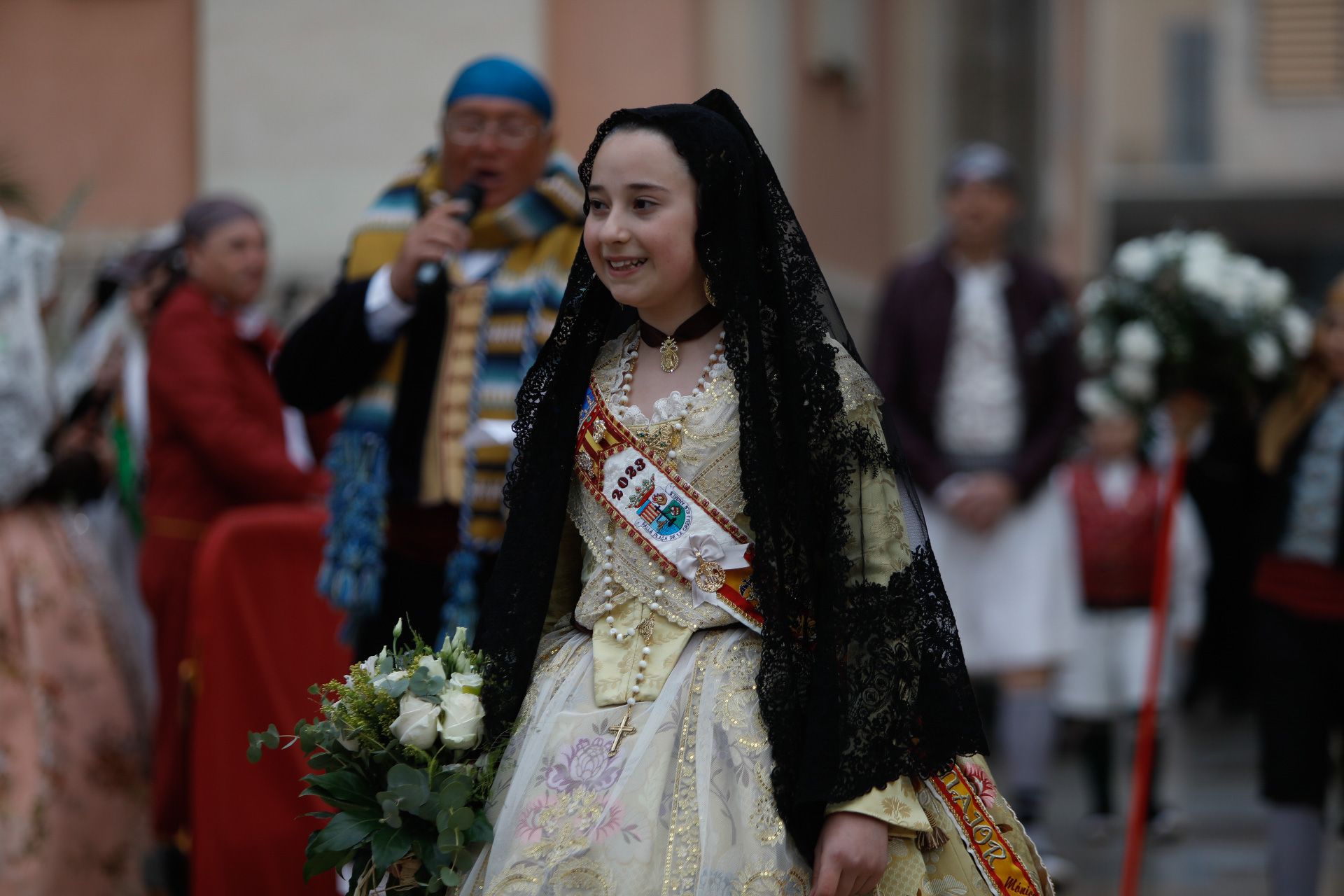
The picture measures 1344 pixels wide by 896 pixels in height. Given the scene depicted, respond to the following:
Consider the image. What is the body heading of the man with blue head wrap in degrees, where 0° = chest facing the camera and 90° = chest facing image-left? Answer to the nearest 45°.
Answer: approximately 0°

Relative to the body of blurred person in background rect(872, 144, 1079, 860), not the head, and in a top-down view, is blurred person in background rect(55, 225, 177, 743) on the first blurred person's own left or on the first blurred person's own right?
on the first blurred person's own right

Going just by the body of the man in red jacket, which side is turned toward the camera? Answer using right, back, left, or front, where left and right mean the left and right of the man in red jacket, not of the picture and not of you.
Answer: right

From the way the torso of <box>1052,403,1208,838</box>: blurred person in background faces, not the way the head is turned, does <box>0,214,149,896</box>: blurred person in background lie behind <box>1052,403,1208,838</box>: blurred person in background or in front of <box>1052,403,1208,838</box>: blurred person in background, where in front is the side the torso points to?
in front

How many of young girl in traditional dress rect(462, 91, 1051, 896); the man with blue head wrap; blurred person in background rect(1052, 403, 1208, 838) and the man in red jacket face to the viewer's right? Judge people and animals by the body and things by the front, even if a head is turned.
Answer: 1

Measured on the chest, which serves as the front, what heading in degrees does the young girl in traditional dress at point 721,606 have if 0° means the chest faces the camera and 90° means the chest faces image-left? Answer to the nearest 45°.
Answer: approximately 45°

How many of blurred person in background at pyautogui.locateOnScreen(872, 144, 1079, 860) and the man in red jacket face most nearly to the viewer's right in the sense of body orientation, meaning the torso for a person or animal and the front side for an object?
1
